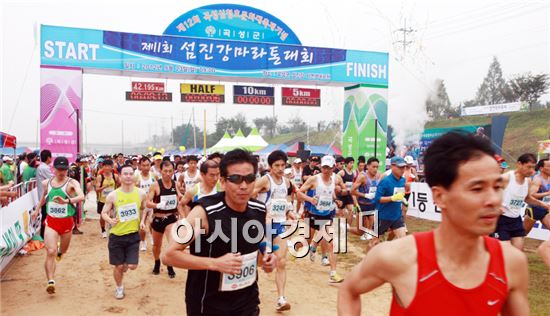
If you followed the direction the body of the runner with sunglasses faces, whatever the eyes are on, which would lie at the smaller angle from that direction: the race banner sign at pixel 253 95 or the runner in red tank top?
the runner in red tank top

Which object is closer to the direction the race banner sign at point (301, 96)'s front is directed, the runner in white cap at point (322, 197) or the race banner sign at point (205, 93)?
the runner in white cap

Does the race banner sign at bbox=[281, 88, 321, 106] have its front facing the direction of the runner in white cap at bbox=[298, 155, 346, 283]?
yes

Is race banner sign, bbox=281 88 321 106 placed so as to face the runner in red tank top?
yes

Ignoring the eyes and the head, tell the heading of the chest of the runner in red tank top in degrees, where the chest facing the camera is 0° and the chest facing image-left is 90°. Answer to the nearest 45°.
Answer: approximately 315°

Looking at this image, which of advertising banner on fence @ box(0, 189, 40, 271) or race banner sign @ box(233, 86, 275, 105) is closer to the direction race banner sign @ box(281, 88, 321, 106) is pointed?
the advertising banner on fence

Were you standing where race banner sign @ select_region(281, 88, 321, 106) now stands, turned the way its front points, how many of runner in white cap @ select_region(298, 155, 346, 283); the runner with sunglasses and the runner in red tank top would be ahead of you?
3

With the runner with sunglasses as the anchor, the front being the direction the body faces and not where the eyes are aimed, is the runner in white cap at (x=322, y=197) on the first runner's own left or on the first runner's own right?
on the first runner's own left

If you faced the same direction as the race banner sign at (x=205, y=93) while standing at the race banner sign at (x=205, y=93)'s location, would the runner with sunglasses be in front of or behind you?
in front

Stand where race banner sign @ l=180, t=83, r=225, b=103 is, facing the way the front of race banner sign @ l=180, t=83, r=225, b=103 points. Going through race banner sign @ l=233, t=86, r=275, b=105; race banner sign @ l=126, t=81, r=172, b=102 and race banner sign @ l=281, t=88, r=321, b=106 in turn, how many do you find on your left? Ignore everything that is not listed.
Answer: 2

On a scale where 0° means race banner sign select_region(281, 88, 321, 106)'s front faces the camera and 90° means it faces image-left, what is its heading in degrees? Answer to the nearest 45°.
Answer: approximately 0°

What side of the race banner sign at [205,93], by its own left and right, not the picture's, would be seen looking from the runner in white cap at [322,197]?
front
